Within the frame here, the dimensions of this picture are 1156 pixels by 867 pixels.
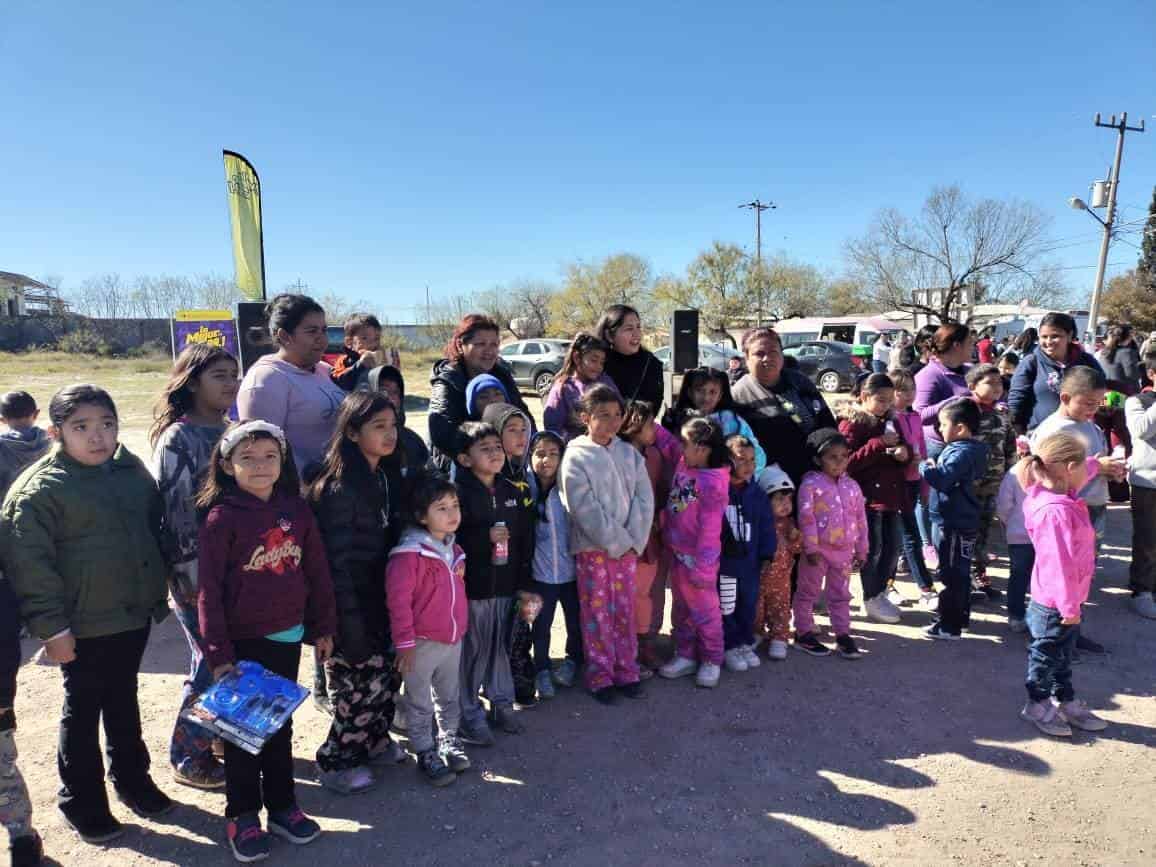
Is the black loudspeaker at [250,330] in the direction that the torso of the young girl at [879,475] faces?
no

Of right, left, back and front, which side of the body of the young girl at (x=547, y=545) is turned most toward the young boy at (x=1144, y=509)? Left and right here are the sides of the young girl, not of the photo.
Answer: left

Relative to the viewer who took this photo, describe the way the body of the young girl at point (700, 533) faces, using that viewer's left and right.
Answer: facing the viewer and to the left of the viewer

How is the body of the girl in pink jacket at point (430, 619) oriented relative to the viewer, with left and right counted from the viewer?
facing the viewer and to the right of the viewer

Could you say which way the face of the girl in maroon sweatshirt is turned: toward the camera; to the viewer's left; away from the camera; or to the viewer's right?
toward the camera

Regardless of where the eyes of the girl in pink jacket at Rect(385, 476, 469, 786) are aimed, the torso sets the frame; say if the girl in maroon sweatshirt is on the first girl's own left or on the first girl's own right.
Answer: on the first girl's own right

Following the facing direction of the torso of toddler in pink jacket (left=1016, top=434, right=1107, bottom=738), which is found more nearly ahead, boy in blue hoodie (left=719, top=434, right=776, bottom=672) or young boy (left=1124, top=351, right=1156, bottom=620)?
the young boy

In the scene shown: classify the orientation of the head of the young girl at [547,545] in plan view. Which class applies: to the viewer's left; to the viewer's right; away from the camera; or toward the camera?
toward the camera

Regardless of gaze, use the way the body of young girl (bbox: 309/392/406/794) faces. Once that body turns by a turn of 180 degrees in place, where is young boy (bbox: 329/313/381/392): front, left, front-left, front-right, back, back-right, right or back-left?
front-right

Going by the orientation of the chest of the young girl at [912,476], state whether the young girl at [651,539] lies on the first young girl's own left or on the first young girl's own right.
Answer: on the first young girl's own right

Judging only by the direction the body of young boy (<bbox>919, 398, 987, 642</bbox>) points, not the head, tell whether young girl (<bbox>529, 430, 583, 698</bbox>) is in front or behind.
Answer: in front

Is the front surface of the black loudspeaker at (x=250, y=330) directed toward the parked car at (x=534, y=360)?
no

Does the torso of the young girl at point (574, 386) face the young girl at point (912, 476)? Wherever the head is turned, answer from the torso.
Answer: no

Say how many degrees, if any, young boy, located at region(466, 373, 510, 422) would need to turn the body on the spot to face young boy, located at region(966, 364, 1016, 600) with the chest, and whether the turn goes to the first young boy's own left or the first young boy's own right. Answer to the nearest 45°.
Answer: approximately 45° to the first young boy's own left

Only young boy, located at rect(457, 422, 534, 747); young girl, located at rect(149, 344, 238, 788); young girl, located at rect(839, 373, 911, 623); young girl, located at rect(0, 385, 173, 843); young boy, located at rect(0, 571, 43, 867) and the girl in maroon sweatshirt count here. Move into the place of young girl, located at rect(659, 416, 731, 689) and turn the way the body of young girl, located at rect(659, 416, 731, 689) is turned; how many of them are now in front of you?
5

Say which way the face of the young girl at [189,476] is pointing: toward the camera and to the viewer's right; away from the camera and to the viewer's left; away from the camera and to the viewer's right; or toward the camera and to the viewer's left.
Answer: toward the camera and to the viewer's right

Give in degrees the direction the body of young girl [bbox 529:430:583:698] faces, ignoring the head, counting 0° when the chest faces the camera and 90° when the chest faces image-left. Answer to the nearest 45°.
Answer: approximately 0°

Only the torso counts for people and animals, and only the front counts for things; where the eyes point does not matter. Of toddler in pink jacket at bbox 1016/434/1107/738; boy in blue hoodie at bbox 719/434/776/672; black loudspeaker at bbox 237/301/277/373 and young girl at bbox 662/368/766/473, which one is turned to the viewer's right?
the toddler in pink jacket
